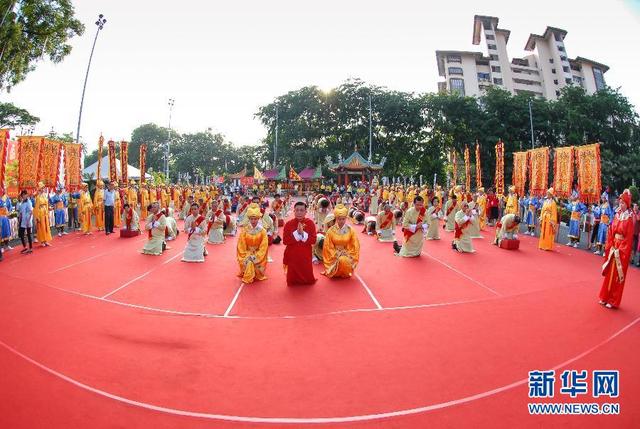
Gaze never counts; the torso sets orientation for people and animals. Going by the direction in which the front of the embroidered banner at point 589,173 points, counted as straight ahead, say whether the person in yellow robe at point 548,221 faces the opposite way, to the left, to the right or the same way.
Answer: the same way

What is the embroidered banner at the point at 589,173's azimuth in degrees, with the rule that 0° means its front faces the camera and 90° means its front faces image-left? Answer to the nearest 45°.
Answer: approximately 45°

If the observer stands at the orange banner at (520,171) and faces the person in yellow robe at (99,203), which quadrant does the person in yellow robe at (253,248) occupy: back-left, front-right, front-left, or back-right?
front-left

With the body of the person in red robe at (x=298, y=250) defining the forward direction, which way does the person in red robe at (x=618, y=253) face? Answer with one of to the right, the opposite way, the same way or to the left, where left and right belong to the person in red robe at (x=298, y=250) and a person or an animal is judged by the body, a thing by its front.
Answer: to the right

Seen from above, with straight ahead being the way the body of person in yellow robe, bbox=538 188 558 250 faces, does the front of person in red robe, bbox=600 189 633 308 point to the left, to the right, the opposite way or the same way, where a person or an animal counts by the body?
the same way

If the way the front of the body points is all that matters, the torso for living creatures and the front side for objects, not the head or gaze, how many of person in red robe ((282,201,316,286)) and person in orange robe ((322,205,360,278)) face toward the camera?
2

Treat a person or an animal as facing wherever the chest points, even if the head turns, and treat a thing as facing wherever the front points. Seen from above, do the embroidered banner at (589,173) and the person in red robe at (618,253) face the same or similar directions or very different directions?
same or similar directions

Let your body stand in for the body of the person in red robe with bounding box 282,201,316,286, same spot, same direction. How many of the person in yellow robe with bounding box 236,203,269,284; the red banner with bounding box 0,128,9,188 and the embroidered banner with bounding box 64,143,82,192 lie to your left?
0

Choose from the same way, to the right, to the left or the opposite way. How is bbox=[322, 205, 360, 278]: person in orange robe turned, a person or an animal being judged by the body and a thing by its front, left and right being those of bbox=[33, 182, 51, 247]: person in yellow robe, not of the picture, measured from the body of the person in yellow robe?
to the right

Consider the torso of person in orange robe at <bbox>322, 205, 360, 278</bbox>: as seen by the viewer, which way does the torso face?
toward the camera

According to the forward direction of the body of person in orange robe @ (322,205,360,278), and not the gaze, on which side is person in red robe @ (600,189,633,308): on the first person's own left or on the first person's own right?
on the first person's own left

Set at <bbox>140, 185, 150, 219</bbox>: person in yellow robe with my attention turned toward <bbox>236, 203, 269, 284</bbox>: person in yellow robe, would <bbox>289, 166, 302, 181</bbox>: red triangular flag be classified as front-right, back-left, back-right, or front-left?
back-left

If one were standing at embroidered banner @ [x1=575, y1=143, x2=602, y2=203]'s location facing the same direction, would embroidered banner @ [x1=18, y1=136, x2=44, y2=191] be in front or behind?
in front
